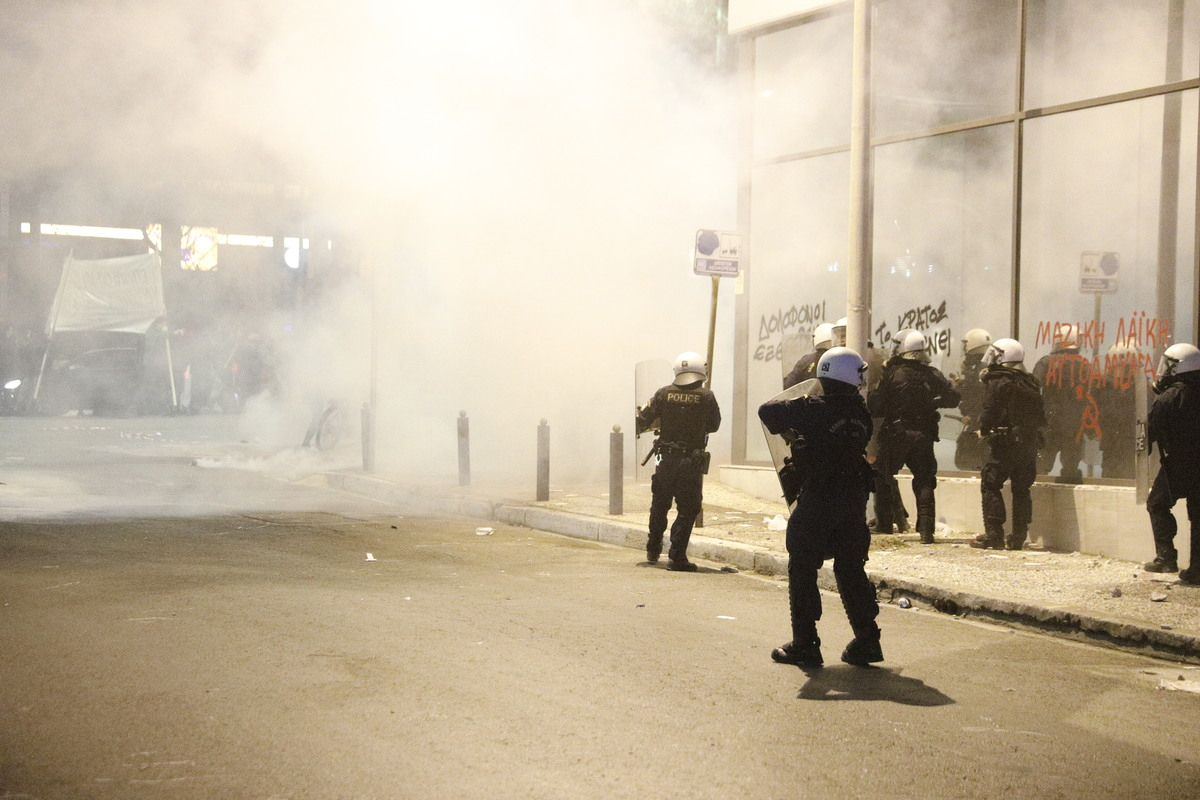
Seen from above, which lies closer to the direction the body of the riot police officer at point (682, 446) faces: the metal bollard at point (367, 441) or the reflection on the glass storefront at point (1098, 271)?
the metal bollard

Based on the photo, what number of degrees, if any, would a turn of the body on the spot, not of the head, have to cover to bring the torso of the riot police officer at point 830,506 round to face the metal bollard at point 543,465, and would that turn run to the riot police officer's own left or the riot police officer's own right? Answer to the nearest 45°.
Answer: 0° — they already face it

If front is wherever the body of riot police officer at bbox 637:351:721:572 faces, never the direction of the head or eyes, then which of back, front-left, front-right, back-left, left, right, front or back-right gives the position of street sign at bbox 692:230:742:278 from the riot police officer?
front

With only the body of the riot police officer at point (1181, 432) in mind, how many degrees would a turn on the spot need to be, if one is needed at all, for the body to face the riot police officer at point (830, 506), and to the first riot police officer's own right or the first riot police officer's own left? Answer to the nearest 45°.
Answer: approximately 45° to the first riot police officer's own left

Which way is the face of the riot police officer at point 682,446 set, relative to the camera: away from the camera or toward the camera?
away from the camera

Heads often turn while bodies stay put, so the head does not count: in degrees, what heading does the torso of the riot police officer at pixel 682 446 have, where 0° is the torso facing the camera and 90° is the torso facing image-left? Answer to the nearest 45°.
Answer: approximately 180°

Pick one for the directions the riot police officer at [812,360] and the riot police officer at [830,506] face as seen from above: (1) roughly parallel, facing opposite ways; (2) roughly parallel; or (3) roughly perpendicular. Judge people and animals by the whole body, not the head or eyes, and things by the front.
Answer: roughly parallel

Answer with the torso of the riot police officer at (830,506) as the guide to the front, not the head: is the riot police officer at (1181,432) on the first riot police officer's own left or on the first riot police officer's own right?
on the first riot police officer's own right

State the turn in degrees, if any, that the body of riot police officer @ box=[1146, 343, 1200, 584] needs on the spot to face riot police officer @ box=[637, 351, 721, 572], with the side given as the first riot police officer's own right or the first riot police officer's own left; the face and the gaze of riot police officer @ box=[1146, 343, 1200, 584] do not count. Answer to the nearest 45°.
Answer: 0° — they already face them

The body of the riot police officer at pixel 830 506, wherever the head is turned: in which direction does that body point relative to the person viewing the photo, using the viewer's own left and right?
facing away from the viewer and to the left of the viewer

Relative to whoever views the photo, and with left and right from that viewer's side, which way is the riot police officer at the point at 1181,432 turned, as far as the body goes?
facing to the left of the viewer

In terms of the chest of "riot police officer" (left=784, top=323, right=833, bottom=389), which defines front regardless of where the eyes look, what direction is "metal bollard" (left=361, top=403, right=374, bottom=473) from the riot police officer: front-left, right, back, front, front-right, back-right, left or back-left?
front

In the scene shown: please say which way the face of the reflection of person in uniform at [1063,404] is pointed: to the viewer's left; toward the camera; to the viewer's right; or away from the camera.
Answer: away from the camera

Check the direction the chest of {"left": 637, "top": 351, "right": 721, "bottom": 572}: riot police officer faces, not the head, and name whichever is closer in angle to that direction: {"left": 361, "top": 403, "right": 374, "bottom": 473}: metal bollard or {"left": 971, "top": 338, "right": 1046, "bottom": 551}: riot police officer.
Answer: the metal bollard

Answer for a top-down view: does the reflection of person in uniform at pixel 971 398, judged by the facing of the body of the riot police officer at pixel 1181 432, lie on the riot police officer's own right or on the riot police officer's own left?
on the riot police officer's own right
